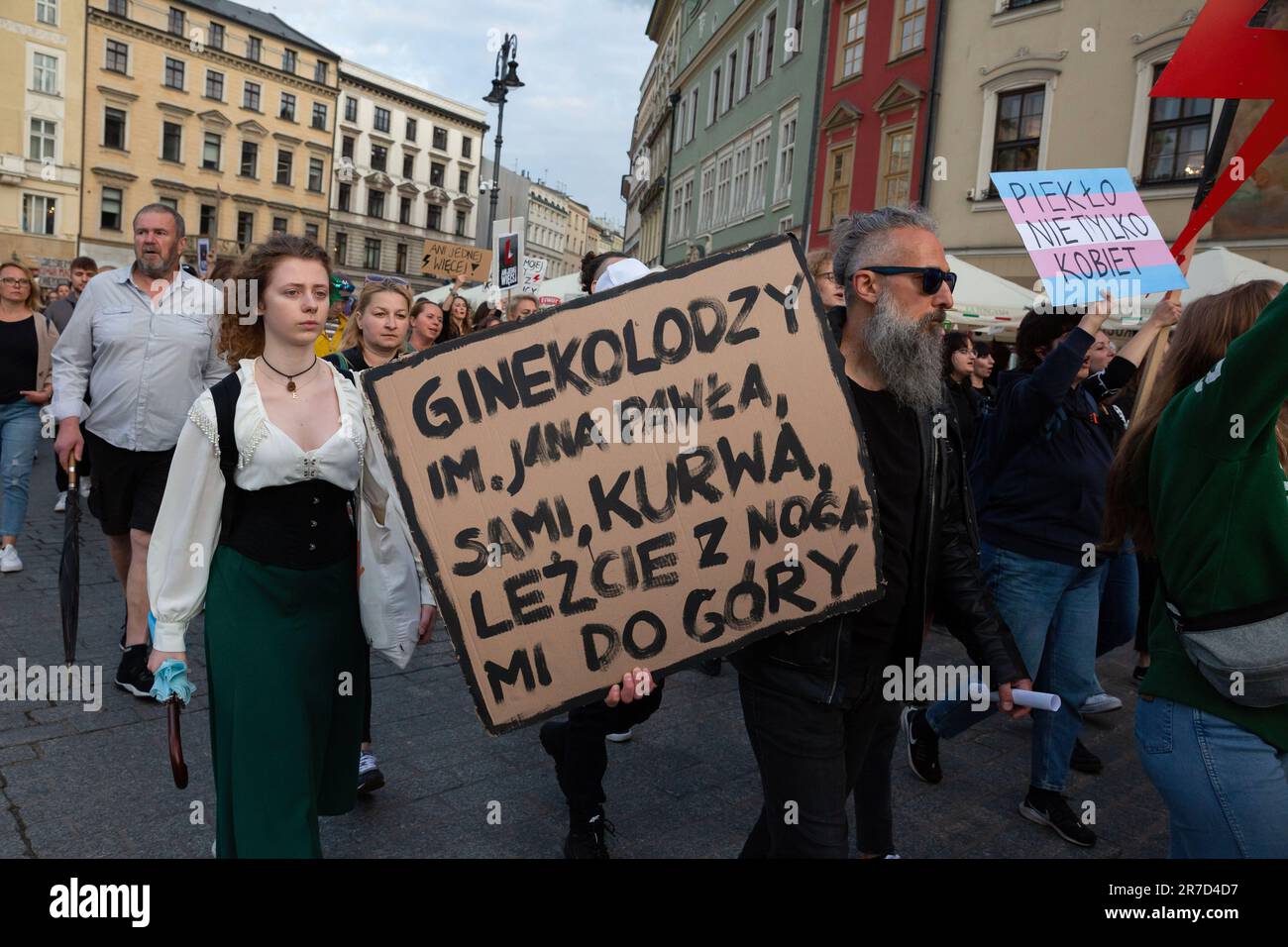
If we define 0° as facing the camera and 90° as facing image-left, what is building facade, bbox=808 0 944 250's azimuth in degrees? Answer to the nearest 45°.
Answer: approximately 45°

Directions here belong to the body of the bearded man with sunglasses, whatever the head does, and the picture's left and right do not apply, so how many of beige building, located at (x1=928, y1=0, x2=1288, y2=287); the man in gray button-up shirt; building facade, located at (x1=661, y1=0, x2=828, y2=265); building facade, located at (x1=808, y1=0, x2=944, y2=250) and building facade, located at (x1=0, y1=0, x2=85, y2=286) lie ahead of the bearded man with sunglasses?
0

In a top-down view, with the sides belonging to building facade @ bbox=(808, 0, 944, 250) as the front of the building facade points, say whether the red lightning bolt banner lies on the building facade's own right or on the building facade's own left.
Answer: on the building facade's own left

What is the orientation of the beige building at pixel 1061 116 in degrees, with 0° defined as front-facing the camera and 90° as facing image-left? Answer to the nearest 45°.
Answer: approximately 45°

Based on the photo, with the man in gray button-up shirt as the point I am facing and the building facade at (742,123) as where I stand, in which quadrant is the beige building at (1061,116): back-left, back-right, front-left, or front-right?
front-left

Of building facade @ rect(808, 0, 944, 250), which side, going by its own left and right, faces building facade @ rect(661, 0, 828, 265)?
right

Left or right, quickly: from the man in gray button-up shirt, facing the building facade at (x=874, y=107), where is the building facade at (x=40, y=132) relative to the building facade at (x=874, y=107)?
left

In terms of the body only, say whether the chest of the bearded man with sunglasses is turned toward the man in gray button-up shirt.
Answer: no

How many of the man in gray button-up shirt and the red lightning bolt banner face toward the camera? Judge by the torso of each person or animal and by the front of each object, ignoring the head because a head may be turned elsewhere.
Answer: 2

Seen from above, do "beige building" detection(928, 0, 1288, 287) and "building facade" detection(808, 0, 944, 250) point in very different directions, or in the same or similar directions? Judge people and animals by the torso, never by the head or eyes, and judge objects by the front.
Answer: same or similar directions

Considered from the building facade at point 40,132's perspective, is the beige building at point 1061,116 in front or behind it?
in front

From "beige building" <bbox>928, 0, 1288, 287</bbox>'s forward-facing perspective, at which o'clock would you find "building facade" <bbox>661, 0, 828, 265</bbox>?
The building facade is roughly at 3 o'clock from the beige building.

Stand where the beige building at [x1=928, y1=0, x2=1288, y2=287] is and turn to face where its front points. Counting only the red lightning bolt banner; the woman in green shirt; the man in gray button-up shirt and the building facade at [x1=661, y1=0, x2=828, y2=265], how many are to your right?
1

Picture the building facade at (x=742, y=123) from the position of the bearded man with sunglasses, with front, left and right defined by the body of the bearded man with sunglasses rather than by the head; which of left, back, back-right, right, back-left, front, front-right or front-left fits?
back-left

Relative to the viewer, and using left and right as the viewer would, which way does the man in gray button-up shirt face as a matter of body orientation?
facing the viewer

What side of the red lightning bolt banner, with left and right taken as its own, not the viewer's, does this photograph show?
front

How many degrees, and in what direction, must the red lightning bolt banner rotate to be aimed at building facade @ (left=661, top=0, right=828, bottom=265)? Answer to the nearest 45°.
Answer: approximately 135° to its right
